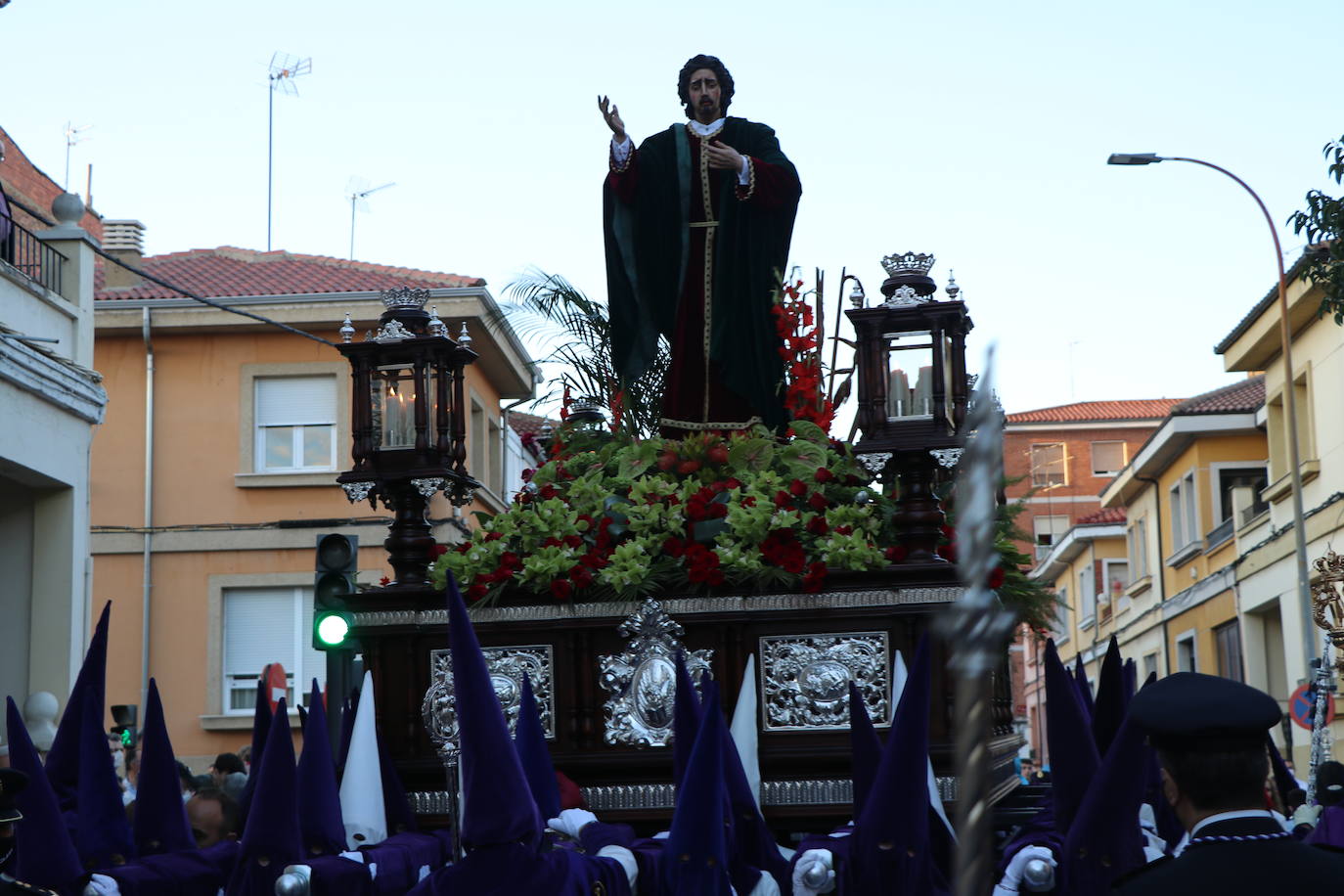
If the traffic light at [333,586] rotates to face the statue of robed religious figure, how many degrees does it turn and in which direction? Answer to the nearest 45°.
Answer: approximately 45° to its left

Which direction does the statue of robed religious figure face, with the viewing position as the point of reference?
facing the viewer

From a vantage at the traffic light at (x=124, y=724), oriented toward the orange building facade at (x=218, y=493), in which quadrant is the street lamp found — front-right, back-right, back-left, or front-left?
front-right

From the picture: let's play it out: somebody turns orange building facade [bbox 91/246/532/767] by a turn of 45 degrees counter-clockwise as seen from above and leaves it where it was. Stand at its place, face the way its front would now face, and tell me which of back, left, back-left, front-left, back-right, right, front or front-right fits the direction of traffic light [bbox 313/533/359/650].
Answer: front-right

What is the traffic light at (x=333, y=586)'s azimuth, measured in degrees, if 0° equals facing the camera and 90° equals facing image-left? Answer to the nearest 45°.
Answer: approximately 0°

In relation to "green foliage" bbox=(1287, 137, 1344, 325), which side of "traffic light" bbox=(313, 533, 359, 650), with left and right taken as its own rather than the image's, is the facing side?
left

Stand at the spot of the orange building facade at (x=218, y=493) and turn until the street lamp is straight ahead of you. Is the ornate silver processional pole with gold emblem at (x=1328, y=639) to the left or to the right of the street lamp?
right

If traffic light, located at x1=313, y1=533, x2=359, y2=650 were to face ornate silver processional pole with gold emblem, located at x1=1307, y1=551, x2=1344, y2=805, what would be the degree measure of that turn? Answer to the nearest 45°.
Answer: approximately 90° to its left

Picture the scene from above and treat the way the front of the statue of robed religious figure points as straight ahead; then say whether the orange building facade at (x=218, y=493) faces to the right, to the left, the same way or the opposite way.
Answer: the same way

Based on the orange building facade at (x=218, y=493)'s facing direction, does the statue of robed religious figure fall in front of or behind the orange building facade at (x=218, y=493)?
in front

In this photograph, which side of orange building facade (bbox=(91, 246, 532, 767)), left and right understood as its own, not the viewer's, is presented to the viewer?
front

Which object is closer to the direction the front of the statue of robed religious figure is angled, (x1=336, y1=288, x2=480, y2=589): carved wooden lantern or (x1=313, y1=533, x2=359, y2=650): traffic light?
the carved wooden lantern

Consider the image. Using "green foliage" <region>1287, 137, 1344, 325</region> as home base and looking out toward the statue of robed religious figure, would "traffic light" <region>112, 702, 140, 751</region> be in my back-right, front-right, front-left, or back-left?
front-right

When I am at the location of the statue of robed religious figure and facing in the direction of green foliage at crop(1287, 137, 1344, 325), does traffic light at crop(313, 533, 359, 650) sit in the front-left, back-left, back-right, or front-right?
back-left
